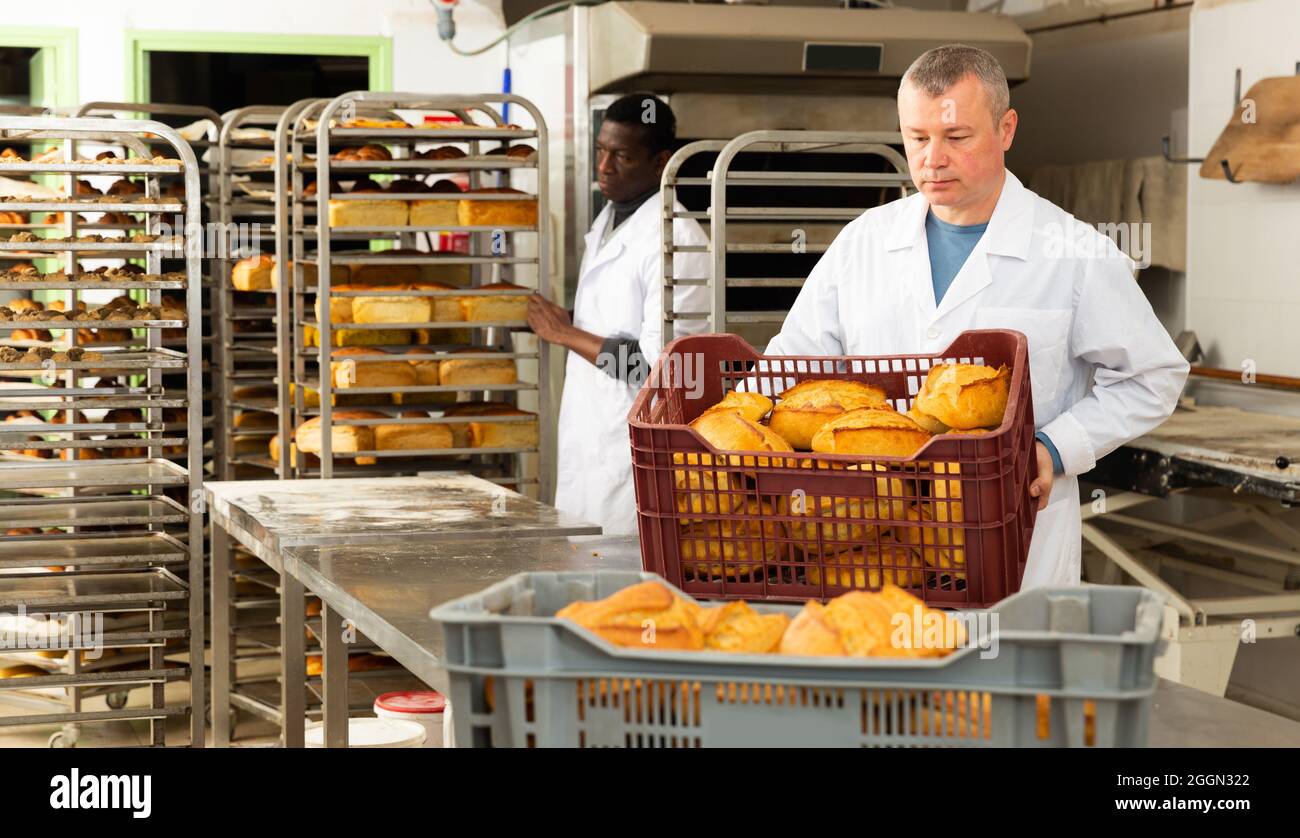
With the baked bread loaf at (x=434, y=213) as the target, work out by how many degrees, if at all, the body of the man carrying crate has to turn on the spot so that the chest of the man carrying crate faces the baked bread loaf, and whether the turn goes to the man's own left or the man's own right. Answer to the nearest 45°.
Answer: approximately 90° to the man's own right

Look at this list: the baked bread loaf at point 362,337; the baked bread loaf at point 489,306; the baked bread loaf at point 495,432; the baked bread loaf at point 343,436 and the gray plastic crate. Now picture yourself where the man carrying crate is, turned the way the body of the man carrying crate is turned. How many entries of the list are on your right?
4

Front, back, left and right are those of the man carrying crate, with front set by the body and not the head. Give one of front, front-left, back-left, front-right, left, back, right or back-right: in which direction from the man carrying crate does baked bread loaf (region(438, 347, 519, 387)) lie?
right

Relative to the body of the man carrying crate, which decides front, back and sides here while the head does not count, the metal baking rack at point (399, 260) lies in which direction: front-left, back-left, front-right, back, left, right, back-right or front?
right

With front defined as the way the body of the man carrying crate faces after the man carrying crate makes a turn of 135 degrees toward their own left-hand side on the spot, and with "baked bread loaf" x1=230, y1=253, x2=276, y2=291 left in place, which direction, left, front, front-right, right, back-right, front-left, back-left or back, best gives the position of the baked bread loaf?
back-left

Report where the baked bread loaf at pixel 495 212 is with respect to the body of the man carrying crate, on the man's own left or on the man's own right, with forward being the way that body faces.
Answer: on the man's own right

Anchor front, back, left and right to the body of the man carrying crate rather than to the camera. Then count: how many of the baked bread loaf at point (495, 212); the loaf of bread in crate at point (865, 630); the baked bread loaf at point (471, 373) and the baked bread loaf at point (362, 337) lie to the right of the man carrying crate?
3

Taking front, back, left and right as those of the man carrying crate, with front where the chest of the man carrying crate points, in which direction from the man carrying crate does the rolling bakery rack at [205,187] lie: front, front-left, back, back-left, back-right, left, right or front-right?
right

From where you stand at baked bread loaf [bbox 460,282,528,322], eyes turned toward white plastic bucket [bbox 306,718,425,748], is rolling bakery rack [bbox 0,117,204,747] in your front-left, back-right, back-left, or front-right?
front-right

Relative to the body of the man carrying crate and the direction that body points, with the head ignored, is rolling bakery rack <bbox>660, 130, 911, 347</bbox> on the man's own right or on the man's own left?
on the man's own right

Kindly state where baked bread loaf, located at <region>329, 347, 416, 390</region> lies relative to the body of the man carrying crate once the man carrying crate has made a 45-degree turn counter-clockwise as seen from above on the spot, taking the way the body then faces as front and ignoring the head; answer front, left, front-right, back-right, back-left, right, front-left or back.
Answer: back-right

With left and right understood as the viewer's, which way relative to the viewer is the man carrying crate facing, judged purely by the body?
facing the viewer and to the left of the viewer

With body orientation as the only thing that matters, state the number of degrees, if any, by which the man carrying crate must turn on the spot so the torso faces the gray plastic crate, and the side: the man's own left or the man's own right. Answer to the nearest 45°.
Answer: approximately 45° to the man's own left
